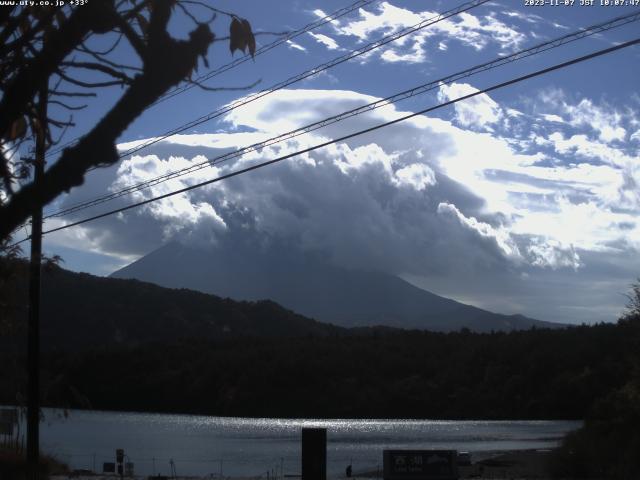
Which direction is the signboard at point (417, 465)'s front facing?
toward the camera

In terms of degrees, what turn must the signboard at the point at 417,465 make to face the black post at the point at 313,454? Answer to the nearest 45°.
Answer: approximately 45° to its right
